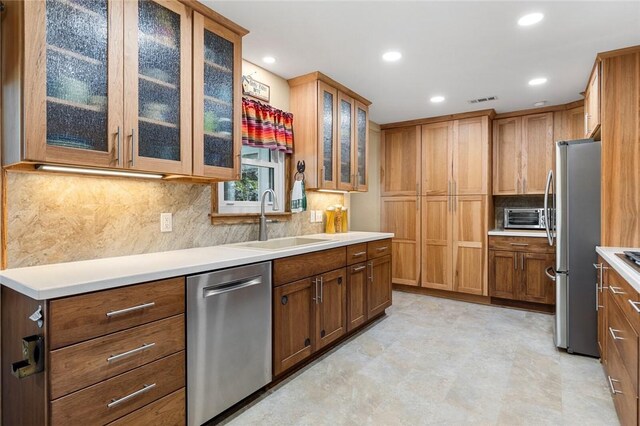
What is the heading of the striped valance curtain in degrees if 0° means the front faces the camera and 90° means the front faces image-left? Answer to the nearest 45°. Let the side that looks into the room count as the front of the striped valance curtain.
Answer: approximately 315°

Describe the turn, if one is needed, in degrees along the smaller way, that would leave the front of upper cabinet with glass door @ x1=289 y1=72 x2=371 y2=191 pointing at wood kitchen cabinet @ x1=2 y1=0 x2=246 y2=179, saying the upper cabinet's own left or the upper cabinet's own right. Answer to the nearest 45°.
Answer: approximately 90° to the upper cabinet's own right

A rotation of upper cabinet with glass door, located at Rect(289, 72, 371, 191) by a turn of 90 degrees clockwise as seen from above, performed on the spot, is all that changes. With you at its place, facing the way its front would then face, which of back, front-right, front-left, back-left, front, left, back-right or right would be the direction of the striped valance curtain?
front

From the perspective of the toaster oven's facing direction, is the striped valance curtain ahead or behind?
ahead

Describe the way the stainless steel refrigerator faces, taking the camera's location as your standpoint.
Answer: facing to the left of the viewer

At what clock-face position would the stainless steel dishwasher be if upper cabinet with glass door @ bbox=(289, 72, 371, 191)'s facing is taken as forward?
The stainless steel dishwasher is roughly at 2 o'clock from the upper cabinet with glass door.

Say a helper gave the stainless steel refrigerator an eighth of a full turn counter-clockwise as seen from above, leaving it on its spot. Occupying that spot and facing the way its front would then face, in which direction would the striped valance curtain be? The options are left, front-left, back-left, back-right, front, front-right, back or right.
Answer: front

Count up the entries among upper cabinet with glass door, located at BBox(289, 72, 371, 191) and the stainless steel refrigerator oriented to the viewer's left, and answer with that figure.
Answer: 1

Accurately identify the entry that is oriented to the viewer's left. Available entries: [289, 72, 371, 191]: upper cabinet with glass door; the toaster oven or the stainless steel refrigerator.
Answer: the stainless steel refrigerator

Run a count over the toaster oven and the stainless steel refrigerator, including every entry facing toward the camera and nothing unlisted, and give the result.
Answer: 1

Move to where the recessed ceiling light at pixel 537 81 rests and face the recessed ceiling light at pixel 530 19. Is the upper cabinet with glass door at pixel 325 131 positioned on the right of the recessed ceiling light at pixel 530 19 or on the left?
right

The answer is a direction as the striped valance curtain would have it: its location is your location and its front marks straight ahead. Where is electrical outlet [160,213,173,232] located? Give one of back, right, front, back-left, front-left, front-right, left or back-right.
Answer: right
